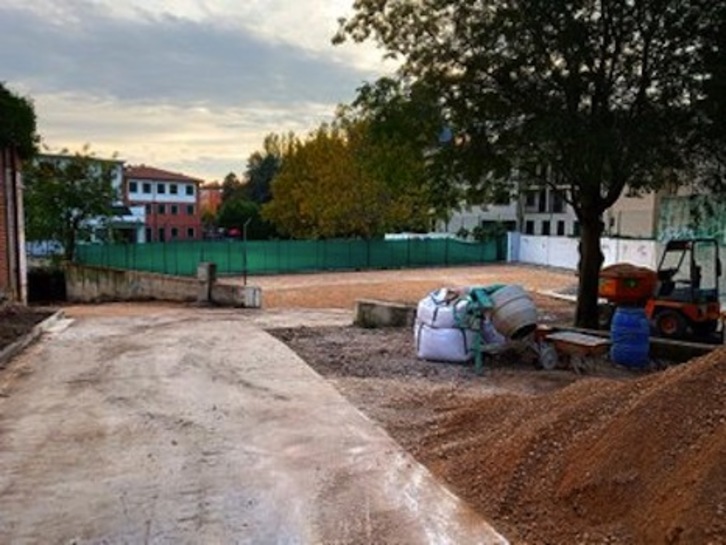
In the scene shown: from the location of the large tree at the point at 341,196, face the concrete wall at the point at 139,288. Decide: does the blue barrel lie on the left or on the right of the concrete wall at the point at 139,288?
left

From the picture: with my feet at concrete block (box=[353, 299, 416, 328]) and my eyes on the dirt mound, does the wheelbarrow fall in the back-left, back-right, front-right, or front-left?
front-left

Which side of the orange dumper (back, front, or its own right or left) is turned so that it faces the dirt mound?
left

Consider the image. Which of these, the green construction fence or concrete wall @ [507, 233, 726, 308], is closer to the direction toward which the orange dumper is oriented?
the green construction fence

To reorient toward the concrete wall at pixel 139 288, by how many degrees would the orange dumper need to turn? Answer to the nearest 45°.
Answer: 0° — it already faces it

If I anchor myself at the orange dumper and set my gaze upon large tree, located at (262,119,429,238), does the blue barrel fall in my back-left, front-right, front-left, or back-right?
back-left

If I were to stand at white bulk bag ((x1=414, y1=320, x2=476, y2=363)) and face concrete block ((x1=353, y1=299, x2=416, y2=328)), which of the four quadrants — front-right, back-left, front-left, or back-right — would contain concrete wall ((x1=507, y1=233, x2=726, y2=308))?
front-right

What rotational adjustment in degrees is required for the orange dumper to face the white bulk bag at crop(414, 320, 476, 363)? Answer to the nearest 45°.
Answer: approximately 45° to its left

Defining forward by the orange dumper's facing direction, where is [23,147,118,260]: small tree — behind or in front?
in front

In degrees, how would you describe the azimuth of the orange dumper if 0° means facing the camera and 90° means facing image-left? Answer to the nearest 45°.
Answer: approximately 90°

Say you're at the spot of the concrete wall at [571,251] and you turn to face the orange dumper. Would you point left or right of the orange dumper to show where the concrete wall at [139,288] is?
right

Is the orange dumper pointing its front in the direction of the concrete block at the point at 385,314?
yes

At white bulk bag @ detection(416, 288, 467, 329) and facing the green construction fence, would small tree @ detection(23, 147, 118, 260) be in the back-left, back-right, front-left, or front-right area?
front-left

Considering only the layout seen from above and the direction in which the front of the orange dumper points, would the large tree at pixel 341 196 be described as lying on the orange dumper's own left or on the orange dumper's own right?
on the orange dumper's own right

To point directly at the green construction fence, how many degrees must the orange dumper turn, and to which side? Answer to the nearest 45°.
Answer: approximately 45° to its right

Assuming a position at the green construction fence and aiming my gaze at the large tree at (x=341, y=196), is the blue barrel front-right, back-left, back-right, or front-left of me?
back-right
